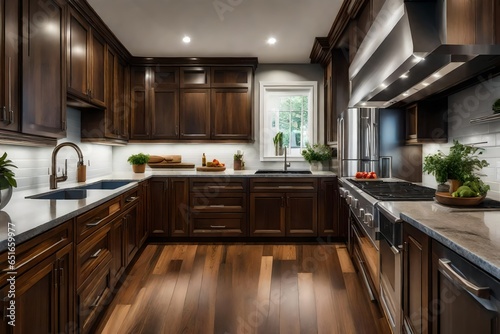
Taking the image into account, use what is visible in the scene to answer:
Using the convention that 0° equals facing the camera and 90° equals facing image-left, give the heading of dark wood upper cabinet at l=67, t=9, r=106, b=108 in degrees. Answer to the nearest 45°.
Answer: approximately 315°

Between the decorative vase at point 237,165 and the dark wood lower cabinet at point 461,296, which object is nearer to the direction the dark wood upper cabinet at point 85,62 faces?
the dark wood lower cabinet

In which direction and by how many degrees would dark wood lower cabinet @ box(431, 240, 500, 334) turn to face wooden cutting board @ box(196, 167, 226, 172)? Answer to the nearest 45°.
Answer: approximately 90° to its right

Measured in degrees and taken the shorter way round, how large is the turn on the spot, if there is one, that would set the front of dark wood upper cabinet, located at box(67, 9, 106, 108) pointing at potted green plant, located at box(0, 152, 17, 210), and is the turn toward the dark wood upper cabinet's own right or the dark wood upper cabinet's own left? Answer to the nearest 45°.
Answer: approximately 45° to the dark wood upper cabinet's own right

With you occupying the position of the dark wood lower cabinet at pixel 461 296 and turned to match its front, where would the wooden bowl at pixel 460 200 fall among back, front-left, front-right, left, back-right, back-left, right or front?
back-right

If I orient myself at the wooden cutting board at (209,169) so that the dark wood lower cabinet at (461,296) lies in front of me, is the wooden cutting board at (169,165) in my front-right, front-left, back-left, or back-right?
back-right

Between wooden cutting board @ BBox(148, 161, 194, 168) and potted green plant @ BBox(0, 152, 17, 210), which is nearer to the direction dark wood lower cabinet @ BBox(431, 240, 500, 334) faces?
the potted green plant

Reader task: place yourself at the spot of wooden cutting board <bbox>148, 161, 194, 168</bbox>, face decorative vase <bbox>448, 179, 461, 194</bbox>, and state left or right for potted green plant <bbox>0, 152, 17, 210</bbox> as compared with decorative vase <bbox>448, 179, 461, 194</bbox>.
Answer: right

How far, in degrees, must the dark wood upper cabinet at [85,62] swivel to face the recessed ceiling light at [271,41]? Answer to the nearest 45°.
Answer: approximately 45° to its left
